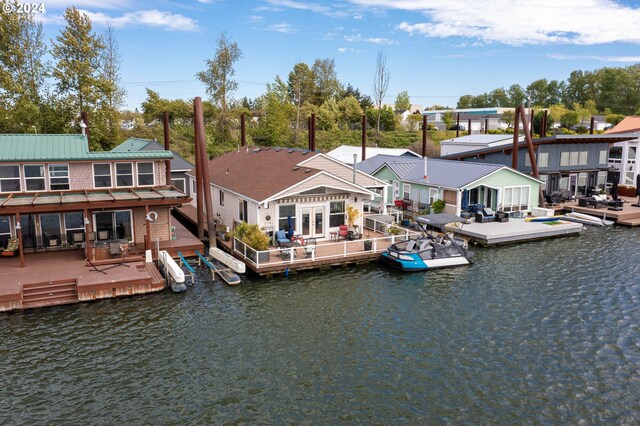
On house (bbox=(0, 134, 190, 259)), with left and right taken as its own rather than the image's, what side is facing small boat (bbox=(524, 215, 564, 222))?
left

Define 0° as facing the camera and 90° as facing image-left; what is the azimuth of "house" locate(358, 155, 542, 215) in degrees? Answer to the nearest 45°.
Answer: approximately 315°

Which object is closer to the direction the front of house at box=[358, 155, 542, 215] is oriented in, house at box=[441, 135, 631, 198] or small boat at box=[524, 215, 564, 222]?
the small boat

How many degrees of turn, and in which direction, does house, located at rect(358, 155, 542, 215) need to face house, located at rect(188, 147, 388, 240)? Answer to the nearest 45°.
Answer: approximately 90° to its right

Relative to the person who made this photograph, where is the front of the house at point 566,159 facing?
facing the viewer and to the right of the viewer

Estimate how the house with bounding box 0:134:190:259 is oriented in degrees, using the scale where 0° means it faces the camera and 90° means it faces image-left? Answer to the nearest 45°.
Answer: approximately 0°

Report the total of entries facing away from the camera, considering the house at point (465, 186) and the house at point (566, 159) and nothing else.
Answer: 0

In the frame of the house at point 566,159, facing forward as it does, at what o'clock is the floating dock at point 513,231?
The floating dock is roughly at 2 o'clock from the house.

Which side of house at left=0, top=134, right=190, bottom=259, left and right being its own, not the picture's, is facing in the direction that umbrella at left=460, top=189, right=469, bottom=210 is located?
left

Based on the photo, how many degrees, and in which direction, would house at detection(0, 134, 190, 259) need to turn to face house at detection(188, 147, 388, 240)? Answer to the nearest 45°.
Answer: approximately 90° to its left

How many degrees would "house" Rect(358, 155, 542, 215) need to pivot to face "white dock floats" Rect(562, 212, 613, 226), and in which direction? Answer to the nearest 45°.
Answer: approximately 45° to its left

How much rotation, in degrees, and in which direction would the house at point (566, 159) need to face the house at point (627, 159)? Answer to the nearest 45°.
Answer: approximately 90° to its left
